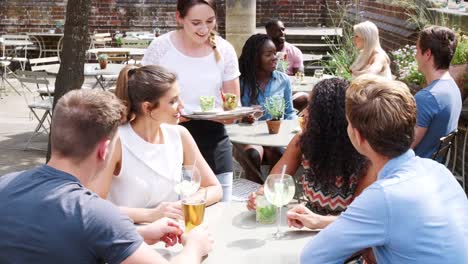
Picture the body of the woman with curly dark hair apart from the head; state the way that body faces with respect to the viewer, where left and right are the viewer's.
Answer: facing away from the viewer and to the left of the viewer

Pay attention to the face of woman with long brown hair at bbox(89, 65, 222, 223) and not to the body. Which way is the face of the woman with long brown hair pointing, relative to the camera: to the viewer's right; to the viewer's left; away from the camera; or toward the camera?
to the viewer's right

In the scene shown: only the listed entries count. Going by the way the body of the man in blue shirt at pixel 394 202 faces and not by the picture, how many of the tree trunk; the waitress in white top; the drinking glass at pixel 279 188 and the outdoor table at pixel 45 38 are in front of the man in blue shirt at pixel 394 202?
4

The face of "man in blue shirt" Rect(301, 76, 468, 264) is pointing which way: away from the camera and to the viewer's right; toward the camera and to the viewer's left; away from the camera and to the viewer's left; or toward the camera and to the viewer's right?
away from the camera and to the viewer's left

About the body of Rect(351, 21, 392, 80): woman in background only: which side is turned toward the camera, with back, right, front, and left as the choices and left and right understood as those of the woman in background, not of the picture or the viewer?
left

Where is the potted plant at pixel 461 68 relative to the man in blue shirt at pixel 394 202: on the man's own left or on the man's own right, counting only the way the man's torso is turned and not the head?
on the man's own right

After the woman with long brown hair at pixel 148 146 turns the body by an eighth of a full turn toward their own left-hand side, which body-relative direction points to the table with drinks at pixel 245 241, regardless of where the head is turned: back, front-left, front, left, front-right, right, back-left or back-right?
front-right

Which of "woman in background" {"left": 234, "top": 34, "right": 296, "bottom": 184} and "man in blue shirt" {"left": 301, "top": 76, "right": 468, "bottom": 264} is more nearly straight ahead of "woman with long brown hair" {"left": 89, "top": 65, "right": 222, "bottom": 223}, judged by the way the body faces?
the man in blue shirt

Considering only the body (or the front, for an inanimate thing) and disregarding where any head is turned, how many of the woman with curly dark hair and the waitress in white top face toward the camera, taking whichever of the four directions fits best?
1

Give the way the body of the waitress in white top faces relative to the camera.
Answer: toward the camera

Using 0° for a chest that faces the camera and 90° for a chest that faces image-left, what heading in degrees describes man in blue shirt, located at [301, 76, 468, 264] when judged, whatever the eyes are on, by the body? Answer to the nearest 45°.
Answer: approximately 135°

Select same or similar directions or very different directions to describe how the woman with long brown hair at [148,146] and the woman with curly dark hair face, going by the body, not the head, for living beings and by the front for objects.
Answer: very different directions

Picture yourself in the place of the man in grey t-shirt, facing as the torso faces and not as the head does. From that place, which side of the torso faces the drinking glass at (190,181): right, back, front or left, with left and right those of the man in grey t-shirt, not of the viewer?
front

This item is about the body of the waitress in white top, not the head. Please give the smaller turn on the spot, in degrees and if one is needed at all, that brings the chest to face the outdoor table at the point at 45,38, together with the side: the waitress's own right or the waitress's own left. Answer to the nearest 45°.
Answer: approximately 180°

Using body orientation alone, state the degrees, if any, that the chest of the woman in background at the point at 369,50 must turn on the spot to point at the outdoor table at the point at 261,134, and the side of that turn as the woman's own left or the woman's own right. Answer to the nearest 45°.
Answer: approximately 90° to the woman's own left
